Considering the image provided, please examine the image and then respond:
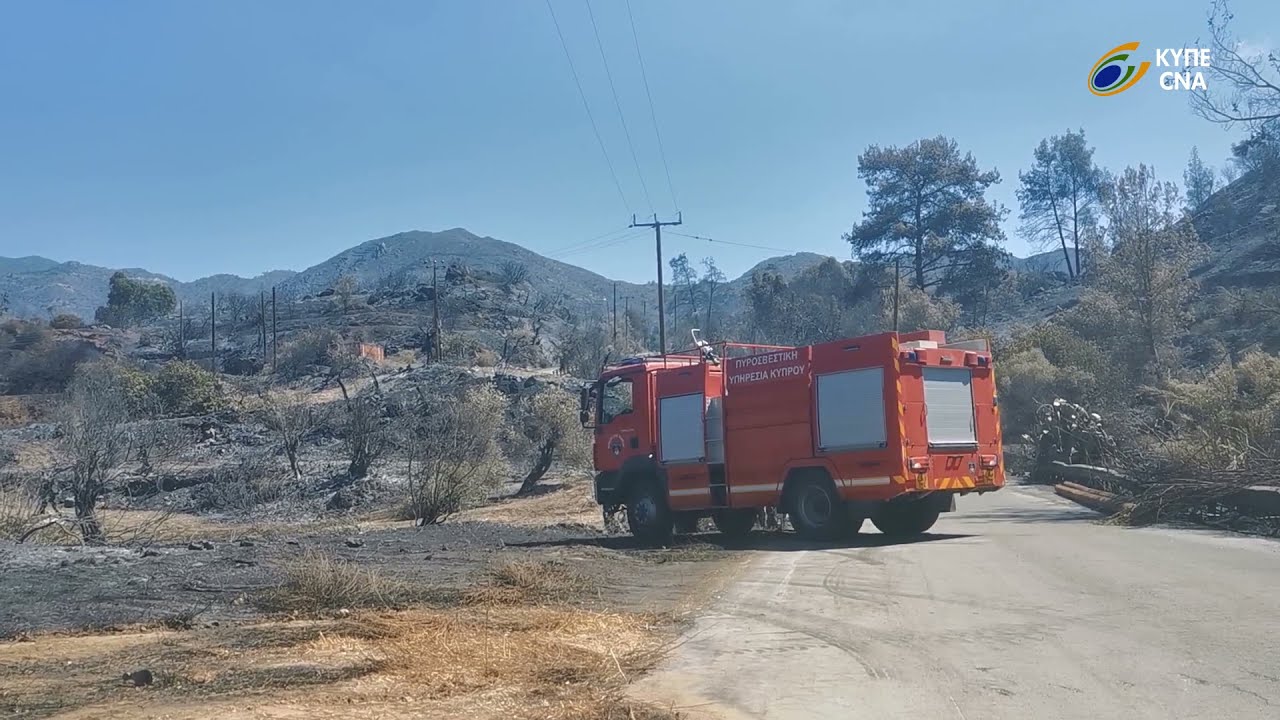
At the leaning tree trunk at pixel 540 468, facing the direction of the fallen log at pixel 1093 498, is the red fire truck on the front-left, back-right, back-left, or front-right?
front-right

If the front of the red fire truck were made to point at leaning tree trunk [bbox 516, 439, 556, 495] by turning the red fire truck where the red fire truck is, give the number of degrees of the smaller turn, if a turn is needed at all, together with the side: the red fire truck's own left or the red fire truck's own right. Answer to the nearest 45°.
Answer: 0° — it already faces it

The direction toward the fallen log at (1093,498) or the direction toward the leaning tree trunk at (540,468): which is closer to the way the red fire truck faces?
the leaning tree trunk

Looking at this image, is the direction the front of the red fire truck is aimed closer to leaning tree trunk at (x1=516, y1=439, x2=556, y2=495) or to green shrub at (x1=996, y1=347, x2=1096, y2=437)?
the leaning tree trunk

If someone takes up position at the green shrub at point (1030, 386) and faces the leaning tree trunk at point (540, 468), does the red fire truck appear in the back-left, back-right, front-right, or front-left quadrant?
front-left

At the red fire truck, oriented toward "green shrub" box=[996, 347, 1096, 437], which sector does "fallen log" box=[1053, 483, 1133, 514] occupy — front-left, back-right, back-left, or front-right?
front-right

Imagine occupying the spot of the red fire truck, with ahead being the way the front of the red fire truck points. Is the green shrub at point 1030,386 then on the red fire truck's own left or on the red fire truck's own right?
on the red fire truck's own right

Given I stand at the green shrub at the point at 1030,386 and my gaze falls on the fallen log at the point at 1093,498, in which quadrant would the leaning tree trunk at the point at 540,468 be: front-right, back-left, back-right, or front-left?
front-right

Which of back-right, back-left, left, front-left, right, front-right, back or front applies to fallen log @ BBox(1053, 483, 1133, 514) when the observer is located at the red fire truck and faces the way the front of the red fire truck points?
right

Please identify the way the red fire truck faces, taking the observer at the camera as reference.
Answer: facing away from the viewer and to the left of the viewer
